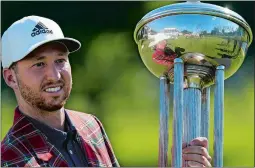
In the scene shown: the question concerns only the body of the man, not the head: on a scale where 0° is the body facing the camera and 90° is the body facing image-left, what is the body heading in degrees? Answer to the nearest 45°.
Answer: approximately 315°

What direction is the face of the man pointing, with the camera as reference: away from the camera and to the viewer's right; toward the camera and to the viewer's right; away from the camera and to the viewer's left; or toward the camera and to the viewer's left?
toward the camera and to the viewer's right
